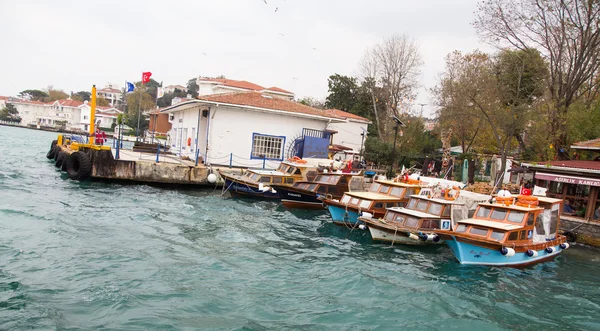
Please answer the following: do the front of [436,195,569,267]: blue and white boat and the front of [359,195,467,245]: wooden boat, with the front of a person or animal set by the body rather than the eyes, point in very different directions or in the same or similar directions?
same or similar directions

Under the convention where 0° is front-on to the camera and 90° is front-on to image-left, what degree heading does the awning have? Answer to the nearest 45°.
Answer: approximately 45°

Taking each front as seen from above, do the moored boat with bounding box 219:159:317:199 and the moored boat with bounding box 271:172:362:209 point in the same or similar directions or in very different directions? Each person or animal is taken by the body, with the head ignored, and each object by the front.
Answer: same or similar directions

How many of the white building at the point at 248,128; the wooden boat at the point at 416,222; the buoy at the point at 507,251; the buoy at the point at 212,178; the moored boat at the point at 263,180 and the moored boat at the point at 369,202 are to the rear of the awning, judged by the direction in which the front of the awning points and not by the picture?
0

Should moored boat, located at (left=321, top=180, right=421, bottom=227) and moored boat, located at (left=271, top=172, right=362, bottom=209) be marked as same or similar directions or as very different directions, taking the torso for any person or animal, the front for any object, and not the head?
same or similar directions

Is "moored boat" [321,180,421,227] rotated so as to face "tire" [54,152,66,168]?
no
